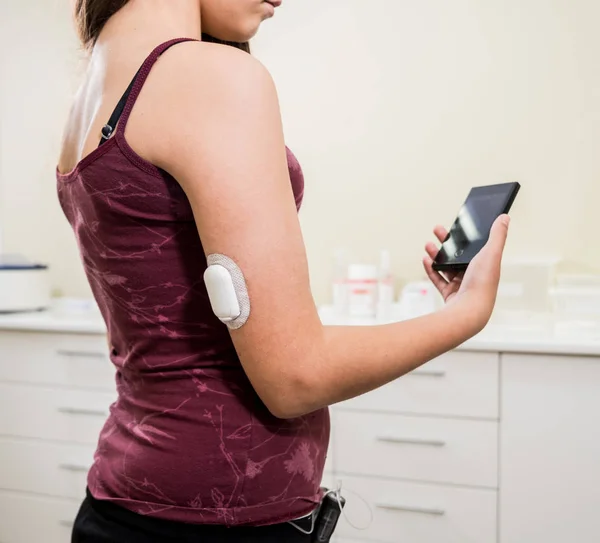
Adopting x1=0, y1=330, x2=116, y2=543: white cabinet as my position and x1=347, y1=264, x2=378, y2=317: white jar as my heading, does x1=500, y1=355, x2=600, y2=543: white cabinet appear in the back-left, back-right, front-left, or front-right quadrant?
front-right

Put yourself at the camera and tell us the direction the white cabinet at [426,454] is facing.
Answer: facing the viewer

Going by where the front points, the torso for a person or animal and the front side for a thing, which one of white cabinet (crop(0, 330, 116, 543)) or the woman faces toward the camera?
the white cabinet

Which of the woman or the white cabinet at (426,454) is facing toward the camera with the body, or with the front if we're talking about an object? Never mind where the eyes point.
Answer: the white cabinet

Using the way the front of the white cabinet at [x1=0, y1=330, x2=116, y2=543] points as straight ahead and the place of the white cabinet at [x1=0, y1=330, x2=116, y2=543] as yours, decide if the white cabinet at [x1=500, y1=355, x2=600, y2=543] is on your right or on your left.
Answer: on your left

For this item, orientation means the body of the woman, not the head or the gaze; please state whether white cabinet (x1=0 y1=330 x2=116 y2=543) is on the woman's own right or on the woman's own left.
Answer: on the woman's own left

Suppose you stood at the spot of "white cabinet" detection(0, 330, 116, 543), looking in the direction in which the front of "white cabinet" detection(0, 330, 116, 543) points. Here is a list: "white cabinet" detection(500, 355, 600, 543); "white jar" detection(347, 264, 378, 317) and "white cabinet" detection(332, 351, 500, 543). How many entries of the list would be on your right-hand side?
0

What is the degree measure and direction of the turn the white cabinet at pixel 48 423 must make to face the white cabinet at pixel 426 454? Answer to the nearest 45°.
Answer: approximately 45° to its left

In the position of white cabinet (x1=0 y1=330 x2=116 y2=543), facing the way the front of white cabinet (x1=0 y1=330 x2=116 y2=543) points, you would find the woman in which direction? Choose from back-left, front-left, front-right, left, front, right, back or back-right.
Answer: front

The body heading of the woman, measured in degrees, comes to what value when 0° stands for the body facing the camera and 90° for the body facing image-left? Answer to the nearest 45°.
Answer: approximately 225°

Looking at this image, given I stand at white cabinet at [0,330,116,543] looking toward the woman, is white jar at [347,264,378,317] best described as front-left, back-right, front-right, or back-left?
front-left

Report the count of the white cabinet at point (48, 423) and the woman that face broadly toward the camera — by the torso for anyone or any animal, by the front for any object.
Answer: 1

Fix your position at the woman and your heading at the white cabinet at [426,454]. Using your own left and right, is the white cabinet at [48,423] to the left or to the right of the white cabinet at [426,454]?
left
